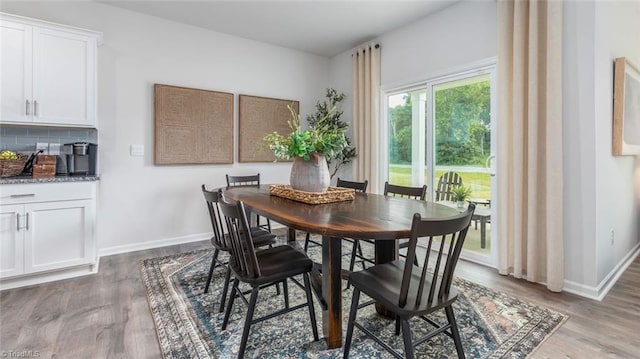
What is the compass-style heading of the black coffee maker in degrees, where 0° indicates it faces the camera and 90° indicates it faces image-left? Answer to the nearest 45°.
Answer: approximately 0°

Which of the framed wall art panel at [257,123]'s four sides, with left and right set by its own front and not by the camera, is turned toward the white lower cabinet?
right

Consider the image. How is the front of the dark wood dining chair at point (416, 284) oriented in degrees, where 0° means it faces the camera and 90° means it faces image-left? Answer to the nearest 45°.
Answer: approximately 135°

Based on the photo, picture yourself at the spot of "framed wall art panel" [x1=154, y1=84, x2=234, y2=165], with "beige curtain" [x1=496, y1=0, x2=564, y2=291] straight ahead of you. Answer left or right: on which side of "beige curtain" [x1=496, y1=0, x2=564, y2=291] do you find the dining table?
right

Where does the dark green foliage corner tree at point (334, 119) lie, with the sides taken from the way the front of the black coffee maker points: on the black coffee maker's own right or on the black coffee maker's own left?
on the black coffee maker's own left

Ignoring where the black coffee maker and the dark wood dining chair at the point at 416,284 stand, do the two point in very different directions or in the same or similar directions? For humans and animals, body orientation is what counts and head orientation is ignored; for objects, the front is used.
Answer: very different directions

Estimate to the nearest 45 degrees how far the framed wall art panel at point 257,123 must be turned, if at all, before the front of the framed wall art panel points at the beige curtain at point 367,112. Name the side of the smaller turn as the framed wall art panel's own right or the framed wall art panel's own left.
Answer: approximately 45° to the framed wall art panel's own left

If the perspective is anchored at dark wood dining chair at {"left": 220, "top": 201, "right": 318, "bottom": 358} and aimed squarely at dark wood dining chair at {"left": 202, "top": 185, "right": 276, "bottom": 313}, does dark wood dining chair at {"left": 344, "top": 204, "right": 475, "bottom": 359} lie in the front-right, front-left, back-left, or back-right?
back-right

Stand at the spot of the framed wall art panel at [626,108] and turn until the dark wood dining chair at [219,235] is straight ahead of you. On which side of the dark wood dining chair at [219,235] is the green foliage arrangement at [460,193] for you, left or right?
right

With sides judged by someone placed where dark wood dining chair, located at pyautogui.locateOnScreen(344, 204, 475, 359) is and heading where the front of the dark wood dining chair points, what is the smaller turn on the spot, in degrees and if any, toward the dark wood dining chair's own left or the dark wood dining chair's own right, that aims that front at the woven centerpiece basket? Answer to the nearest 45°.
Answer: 0° — it already faces it

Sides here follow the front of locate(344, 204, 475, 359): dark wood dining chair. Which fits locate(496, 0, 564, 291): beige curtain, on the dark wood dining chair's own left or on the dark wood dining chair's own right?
on the dark wood dining chair's own right

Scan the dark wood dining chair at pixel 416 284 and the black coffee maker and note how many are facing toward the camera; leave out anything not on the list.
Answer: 1
